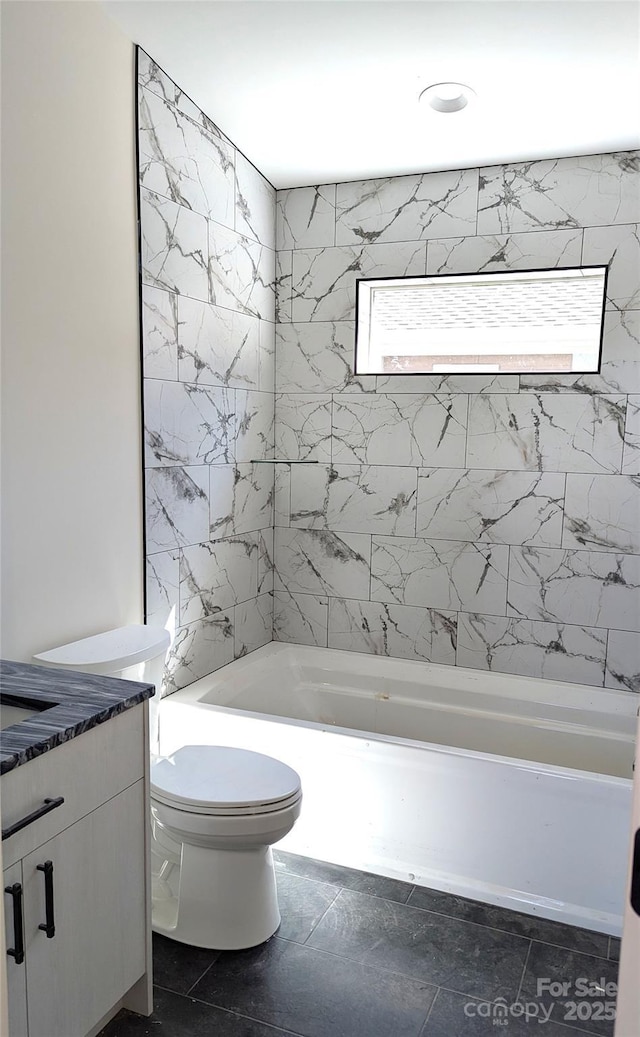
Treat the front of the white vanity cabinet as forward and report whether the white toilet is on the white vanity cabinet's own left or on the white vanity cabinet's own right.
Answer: on the white vanity cabinet's own left

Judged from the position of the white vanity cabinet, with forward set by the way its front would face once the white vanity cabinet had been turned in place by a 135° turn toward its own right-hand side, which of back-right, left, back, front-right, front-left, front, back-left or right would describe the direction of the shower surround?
back-right

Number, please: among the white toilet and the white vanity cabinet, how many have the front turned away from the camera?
0

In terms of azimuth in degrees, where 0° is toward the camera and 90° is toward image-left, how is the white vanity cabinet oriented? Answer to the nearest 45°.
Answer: approximately 315°

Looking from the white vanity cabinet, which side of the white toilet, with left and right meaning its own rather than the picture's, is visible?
right

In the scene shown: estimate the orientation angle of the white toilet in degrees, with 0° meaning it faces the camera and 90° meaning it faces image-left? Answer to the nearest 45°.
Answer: approximately 315°

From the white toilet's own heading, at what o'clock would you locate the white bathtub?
The white bathtub is roughly at 10 o'clock from the white toilet.
